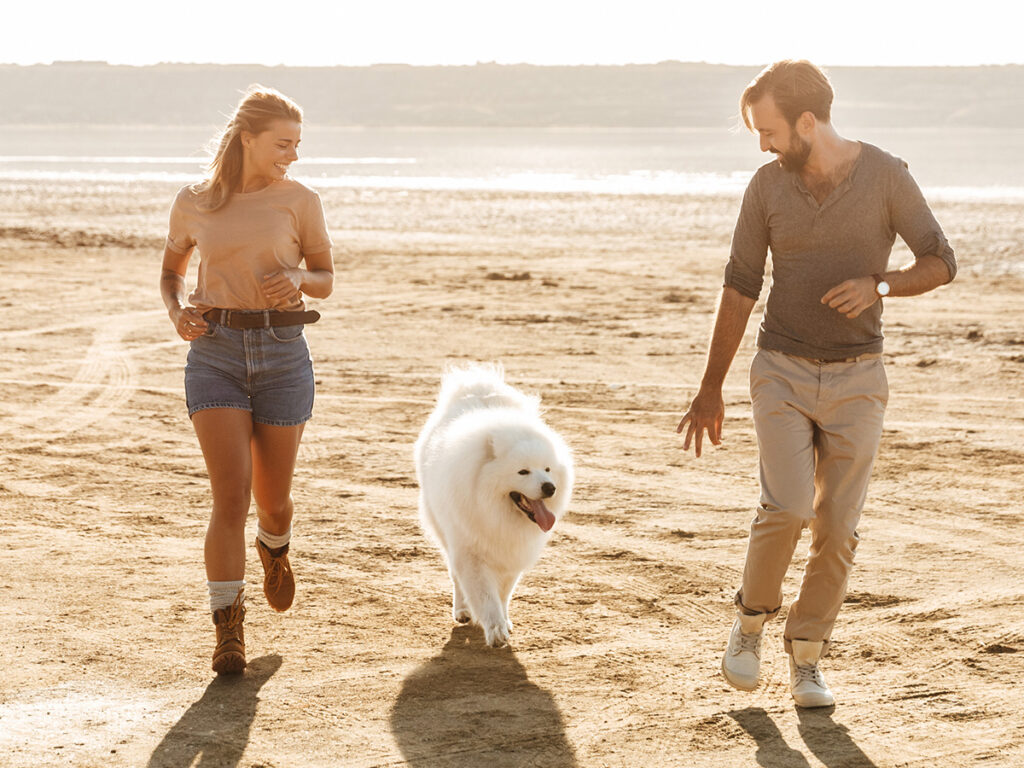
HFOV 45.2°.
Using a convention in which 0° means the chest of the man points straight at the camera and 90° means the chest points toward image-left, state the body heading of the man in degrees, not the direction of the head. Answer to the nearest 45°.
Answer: approximately 0°

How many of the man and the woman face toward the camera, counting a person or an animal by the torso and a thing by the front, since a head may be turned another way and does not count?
2

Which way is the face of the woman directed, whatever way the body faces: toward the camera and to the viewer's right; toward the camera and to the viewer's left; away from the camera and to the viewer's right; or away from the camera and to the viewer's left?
toward the camera and to the viewer's right

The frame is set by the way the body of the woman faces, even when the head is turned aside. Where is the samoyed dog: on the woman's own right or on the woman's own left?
on the woman's own left

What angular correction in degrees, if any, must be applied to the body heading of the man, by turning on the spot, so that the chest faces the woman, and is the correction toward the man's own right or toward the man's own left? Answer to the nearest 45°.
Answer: approximately 90° to the man's own right

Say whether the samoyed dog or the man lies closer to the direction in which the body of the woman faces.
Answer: the man

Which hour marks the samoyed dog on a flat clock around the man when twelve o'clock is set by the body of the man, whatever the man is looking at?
The samoyed dog is roughly at 4 o'clock from the man.
